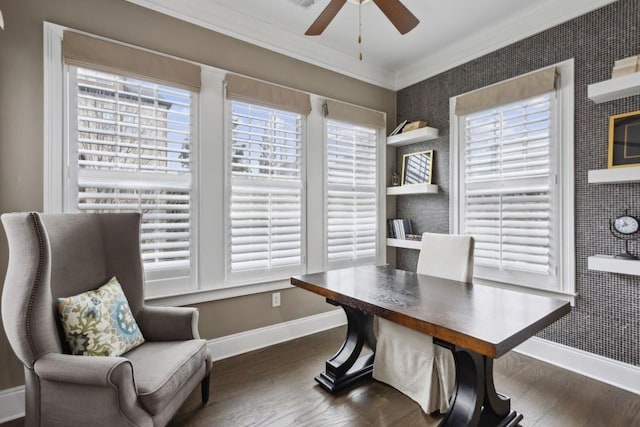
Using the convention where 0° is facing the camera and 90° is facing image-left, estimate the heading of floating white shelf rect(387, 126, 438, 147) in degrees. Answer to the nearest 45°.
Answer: approximately 45°

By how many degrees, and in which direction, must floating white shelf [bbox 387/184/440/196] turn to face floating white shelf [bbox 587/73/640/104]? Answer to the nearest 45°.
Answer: approximately 90° to its left

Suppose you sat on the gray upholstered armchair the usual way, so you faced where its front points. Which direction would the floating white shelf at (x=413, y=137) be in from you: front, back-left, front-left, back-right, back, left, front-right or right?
front-left

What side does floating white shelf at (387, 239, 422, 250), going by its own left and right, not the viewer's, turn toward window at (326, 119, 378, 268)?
front

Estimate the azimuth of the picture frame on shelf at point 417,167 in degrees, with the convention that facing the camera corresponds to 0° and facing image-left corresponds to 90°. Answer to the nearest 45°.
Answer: approximately 45°

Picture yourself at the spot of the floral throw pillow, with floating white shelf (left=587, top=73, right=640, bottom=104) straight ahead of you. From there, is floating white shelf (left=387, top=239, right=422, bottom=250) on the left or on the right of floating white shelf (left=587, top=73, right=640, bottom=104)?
left

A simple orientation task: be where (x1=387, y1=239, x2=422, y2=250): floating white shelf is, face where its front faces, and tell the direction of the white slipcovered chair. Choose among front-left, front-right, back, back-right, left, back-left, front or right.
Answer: front-left

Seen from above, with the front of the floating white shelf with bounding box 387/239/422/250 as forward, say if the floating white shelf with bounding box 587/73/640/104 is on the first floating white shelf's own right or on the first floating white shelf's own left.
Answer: on the first floating white shelf's own left

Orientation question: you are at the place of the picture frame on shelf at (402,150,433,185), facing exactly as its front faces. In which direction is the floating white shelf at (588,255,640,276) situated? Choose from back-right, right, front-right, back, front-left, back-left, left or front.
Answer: left
